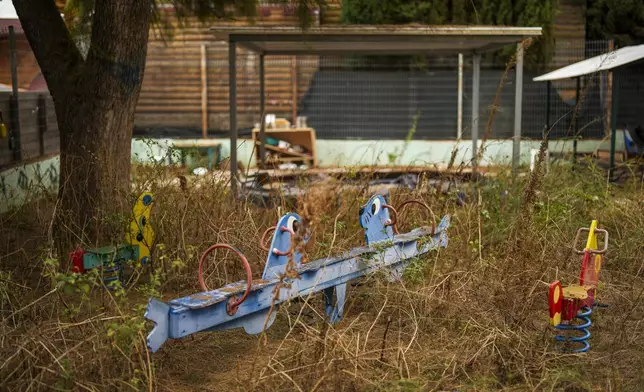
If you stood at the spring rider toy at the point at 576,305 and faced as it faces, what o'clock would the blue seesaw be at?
The blue seesaw is roughly at 7 o'clock from the spring rider toy.

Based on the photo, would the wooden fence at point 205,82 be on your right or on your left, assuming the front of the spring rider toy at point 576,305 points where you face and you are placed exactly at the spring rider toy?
on your left

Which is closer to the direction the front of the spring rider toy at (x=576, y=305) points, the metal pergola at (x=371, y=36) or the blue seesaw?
the metal pergola

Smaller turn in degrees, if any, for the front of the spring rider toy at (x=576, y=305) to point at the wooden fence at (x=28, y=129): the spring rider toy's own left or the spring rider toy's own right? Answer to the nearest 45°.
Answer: approximately 90° to the spring rider toy's own left

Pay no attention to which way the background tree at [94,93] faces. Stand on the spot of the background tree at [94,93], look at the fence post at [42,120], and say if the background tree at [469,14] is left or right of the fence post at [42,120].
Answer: right

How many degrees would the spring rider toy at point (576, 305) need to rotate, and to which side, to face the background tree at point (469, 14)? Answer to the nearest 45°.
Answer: approximately 45° to its left

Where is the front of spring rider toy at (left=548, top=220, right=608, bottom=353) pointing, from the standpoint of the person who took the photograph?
facing away from the viewer and to the right of the viewer

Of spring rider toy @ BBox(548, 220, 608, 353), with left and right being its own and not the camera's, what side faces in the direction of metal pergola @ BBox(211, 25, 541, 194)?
left
